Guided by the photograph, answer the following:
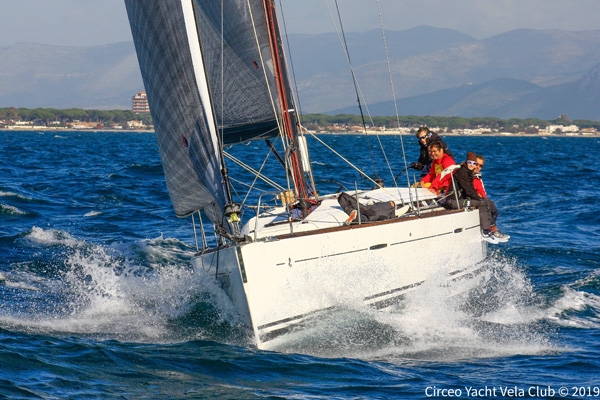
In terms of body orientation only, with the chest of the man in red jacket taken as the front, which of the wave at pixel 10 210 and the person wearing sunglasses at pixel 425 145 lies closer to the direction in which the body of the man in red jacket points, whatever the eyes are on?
the wave

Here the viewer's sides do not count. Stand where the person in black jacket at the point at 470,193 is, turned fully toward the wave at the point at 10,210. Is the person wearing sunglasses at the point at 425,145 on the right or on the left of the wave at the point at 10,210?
right

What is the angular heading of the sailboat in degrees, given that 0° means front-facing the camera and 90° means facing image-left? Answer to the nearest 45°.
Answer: approximately 45°

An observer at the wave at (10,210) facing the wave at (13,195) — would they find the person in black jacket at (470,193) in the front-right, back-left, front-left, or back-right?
back-right

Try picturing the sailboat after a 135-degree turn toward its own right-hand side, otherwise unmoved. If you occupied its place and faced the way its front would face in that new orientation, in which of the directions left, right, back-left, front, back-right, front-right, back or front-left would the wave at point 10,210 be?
front-left

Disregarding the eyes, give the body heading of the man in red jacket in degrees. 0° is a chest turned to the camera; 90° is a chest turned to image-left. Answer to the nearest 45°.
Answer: approximately 45°
